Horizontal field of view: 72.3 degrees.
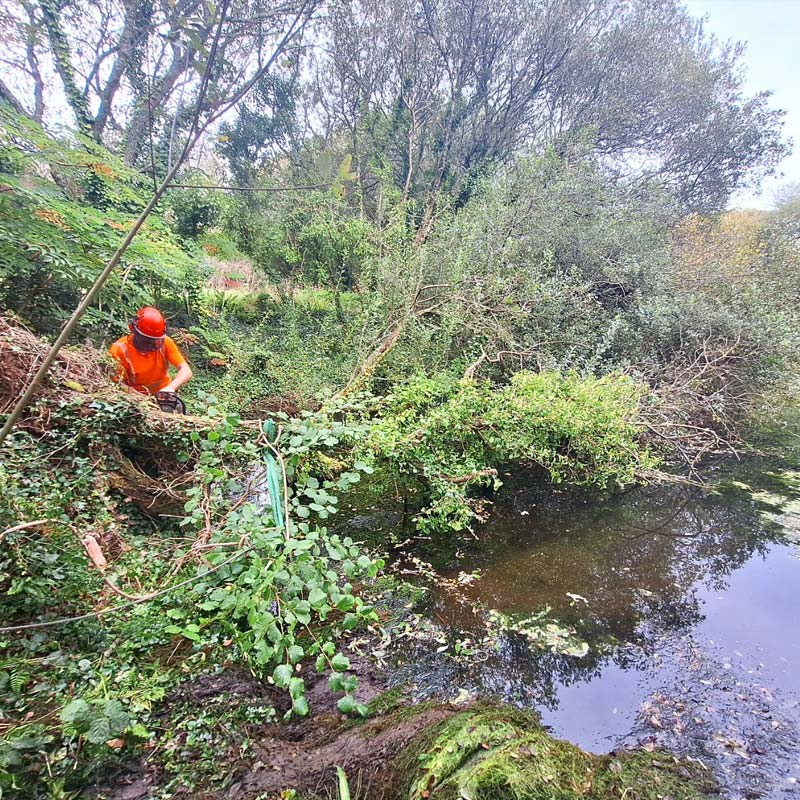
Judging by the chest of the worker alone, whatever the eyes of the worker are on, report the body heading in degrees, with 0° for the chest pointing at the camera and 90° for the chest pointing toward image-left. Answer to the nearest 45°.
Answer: approximately 0°

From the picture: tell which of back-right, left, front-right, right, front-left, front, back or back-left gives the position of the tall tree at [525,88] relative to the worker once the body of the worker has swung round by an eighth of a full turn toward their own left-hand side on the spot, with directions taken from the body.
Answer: left
